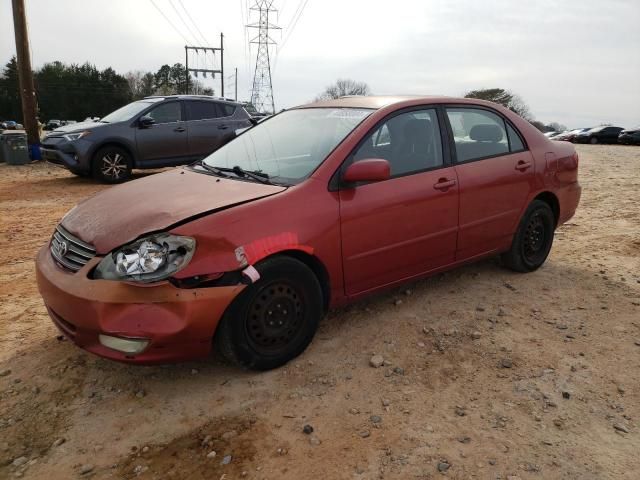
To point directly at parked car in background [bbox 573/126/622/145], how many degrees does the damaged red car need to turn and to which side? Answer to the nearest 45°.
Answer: approximately 180°

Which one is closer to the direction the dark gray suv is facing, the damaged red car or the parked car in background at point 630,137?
the damaged red car

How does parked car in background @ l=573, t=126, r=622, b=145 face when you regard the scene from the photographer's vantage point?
facing the viewer and to the left of the viewer

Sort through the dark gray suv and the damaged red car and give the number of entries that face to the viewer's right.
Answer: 0

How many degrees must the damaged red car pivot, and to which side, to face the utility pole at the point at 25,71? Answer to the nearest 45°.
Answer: approximately 90° to its right

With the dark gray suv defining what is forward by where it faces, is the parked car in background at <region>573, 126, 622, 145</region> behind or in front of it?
behind

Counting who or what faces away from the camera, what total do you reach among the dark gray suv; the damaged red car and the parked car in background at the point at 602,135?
0

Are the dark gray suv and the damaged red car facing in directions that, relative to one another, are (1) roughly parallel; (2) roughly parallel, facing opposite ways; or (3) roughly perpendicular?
roughly parallel

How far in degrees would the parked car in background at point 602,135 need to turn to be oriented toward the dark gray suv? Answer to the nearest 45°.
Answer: approximately 45° to its left

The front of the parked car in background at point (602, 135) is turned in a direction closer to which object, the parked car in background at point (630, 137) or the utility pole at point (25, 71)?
the utility pole

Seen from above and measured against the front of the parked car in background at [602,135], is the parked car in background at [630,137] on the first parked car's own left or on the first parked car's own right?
on the first parked car's own left

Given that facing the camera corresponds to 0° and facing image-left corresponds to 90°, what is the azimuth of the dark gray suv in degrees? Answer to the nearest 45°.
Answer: approximately 45°

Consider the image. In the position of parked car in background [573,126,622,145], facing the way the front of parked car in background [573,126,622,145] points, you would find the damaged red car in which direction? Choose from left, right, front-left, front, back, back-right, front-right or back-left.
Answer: front-left

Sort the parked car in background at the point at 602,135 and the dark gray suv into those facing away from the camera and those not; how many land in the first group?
0
